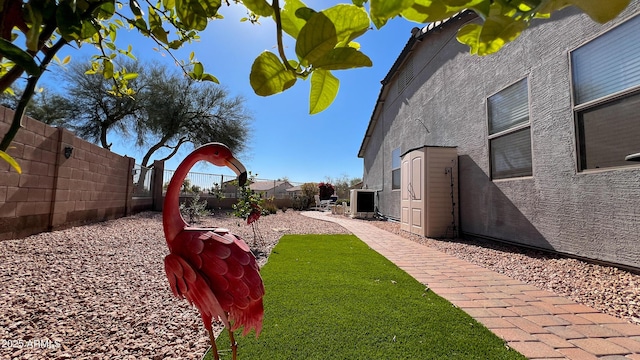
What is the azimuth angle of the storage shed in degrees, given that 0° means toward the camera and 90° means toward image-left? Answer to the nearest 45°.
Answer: approximately 45°

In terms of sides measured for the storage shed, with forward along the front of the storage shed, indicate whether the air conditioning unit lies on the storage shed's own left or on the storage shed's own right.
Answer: on the storage shed's own right

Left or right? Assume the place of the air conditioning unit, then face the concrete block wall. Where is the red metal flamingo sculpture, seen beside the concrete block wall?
left

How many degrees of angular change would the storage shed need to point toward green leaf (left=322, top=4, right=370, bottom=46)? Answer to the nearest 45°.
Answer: approximately 45° to its left

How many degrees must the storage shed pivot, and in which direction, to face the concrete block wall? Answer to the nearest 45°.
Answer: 0° — it already faces it

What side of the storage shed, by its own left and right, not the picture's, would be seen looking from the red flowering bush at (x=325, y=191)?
right

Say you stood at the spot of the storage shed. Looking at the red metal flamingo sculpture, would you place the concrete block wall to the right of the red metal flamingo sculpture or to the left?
right
